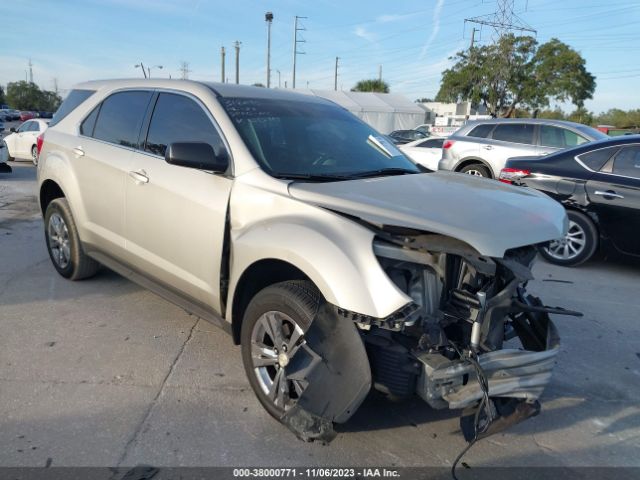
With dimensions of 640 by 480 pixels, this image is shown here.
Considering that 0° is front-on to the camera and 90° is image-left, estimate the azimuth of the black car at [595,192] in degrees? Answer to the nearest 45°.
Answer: approximately 270°

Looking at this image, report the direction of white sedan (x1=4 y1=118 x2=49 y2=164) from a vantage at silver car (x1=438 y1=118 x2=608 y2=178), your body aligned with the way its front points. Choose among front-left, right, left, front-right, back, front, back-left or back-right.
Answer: back

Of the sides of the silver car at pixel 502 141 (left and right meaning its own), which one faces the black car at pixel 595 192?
right

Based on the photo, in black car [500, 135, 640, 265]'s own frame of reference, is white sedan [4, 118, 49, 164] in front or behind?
behind

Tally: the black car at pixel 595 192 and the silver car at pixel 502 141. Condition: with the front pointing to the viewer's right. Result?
2

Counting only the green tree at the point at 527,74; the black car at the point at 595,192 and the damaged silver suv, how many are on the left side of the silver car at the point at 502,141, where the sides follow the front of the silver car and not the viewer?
1

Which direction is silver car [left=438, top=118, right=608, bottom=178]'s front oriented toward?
to the viewer's right

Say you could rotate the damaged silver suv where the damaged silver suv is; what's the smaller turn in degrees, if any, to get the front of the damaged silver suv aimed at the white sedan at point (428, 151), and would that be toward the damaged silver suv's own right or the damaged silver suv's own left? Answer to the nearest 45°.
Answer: approximately 135° to the damaged silver suv's own left

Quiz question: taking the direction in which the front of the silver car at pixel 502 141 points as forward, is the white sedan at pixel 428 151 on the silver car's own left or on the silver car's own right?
on the silver car's own left

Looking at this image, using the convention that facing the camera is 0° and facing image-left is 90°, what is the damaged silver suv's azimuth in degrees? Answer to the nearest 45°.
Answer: approximately 315°

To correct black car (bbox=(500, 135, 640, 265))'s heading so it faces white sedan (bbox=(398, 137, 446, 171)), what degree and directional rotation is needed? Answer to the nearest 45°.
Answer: approximately 135° to its left

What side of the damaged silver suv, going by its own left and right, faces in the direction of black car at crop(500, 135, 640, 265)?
left

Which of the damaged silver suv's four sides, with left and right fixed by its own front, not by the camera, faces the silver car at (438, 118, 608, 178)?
left
